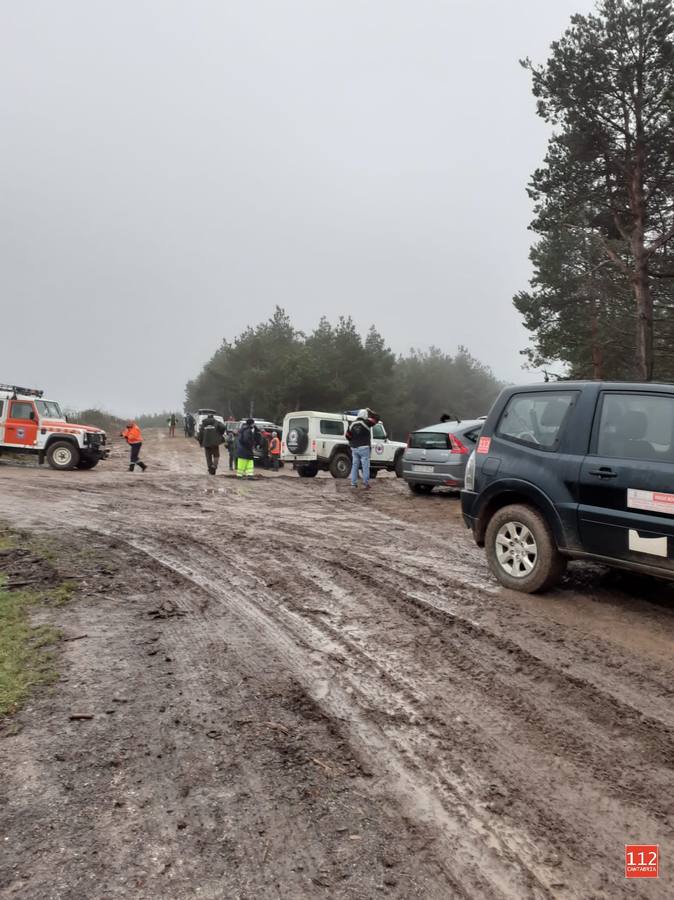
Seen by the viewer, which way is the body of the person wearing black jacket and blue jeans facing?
away from the camera

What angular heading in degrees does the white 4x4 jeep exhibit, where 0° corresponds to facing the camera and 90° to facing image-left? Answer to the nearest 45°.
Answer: approximately 225°

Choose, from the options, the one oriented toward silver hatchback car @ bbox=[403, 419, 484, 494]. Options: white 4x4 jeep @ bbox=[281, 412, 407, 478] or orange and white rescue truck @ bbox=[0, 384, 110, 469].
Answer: the orange and white rescue truck

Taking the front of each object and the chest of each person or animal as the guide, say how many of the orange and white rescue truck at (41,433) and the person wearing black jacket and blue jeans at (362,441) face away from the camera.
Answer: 1

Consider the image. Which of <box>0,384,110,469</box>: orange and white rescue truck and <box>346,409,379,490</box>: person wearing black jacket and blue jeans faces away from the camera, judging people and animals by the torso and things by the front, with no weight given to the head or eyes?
the person wearing black jacket and blue jeans

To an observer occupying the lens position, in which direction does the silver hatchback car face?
facing away from the viewer and to the right of the viewer

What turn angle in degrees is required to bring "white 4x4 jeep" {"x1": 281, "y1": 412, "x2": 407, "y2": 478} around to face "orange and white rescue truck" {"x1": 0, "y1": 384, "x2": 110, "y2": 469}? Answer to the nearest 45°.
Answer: approximately 135° to its left

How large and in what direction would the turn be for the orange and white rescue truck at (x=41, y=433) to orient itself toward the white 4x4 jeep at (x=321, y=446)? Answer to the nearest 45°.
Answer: approximately 45° to its left

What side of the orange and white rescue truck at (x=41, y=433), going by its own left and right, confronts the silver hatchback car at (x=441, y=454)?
front

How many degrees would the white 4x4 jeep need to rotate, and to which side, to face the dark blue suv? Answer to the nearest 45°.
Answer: approximately 135° to its right

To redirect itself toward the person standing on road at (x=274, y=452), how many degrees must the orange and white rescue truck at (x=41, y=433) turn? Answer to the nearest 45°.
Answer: approximately 45° to its left

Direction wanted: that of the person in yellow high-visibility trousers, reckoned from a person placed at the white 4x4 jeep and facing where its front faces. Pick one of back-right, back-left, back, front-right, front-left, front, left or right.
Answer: back

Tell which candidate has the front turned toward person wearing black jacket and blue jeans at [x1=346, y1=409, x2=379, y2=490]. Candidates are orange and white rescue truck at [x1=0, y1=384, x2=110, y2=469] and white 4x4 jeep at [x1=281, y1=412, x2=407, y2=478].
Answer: the orange and white rescue truck

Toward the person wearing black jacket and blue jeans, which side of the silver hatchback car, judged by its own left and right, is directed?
left

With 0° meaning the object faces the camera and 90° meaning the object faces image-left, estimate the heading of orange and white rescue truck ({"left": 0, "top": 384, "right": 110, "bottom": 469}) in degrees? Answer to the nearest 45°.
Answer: approximately 315°
